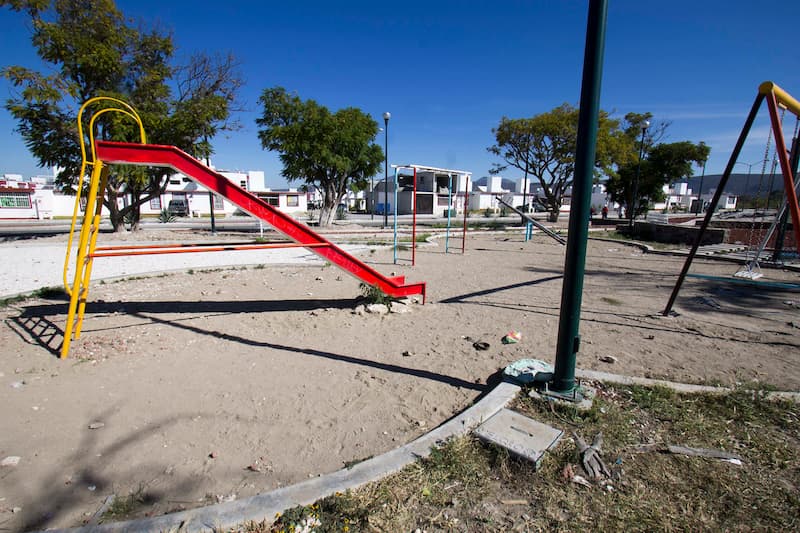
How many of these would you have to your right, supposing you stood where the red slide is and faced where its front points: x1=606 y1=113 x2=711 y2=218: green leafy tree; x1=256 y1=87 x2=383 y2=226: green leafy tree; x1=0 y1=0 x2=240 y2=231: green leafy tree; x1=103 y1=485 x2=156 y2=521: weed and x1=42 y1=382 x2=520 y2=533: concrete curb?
2

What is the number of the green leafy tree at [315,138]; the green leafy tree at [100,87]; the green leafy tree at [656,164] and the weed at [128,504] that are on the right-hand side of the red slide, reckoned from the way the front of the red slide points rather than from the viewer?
1

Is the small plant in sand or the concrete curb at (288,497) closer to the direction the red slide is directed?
the small plant in sand

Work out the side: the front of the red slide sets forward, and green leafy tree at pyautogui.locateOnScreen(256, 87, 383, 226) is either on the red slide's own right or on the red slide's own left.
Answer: on the red slide's own left

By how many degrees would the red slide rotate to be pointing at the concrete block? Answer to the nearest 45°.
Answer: approximately 45° to its right

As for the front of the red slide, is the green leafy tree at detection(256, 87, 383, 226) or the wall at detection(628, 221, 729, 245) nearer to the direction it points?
the wall

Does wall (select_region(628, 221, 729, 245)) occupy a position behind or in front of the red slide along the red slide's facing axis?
in front

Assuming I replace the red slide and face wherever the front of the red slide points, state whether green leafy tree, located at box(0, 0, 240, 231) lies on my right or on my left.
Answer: on my left

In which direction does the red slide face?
to the viewer's right

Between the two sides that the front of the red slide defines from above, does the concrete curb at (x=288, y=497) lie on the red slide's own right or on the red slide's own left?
on the red slide's own right

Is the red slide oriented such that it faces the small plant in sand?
yes

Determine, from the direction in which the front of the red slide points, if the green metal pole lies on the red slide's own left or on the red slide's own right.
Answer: on the red slide's own right

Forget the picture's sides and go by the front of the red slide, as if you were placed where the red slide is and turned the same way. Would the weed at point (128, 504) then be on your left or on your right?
on your right

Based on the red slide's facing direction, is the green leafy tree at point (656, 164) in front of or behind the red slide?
in front
